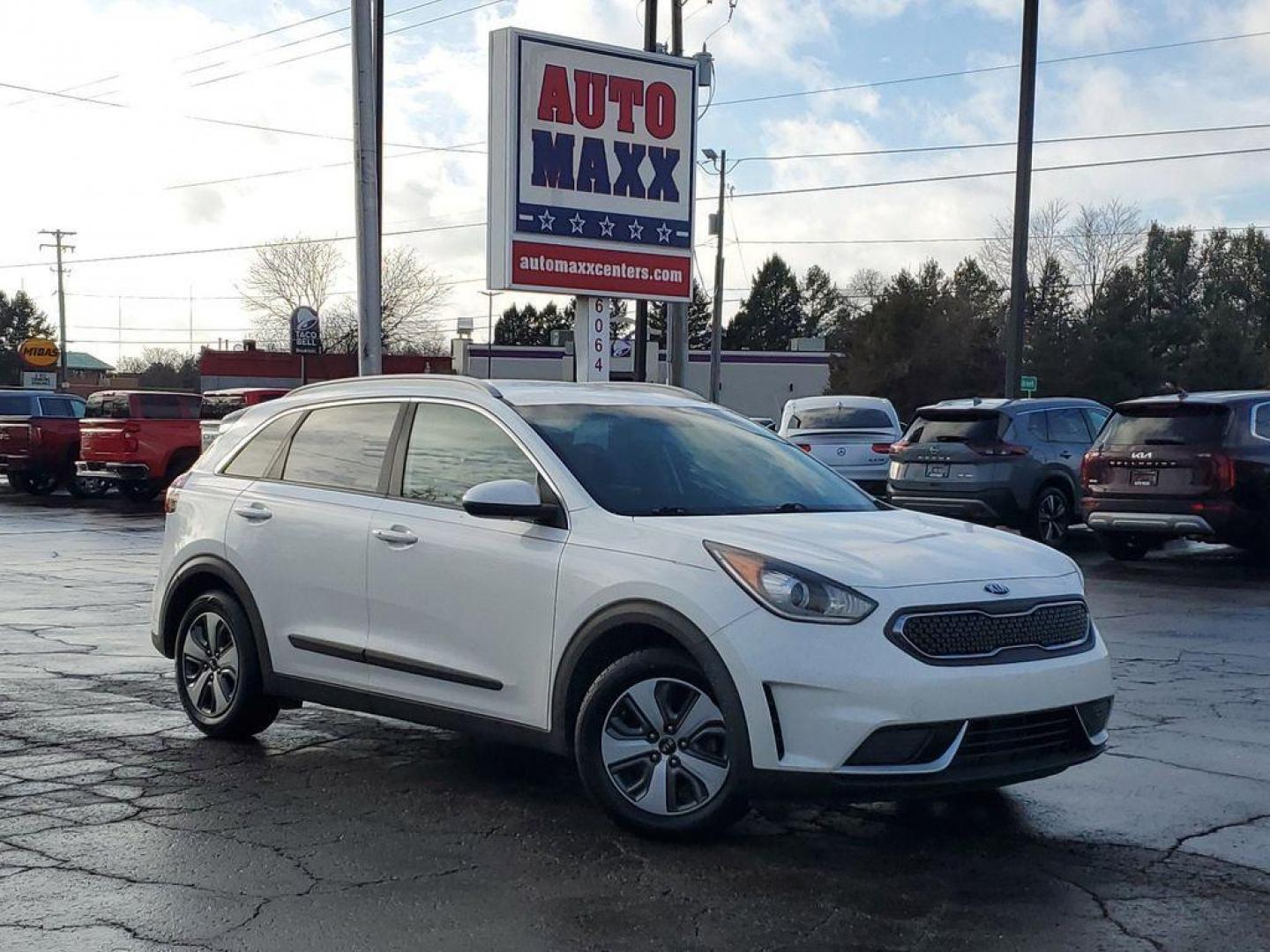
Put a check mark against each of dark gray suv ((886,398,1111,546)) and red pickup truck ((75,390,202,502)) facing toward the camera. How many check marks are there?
0

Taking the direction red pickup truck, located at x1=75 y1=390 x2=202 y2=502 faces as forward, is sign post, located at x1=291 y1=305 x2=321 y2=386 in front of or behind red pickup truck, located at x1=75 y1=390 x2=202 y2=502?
in front

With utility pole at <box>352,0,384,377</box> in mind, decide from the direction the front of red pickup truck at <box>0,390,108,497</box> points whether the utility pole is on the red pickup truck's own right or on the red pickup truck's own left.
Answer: on the red pickup truck's own right

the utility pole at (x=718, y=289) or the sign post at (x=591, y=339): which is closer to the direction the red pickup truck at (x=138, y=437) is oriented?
the utility pole

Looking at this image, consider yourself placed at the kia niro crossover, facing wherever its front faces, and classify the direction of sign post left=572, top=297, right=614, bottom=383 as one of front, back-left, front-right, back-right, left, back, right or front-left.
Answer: back-left

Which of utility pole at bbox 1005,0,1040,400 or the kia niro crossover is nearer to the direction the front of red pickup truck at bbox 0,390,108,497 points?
the utility pole

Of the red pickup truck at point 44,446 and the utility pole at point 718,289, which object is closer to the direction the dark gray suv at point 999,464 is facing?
the utility pole

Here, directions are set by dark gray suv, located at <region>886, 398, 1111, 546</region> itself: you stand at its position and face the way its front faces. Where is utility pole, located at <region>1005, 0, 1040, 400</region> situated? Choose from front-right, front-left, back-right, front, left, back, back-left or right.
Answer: front-left

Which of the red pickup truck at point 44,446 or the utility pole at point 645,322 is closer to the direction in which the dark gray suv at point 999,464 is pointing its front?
the utility pole

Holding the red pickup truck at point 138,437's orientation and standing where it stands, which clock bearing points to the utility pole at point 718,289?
The utility pole is roughly at 12 o'clock from the red pickup truck.

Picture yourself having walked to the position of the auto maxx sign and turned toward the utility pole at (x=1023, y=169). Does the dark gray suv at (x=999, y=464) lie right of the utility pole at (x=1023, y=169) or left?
right

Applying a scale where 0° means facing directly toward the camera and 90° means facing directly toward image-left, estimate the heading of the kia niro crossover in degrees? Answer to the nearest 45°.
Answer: approximately 315°

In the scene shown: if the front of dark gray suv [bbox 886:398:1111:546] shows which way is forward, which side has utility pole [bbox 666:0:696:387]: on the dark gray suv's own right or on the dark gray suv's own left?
on the dark gray suv's own left

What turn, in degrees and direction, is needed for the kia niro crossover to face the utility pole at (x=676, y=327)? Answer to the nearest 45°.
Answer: approximately 135° to its left

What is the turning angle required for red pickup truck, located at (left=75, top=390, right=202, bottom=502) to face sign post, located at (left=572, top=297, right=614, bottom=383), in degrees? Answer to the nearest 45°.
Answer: approximately 90° to its right

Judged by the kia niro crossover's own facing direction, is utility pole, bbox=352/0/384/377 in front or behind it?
behind

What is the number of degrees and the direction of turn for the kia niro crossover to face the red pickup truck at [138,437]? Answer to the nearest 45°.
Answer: approximately 180°

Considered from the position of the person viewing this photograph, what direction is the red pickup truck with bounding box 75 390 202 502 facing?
facing away from the viewer and to the right of the viewer
